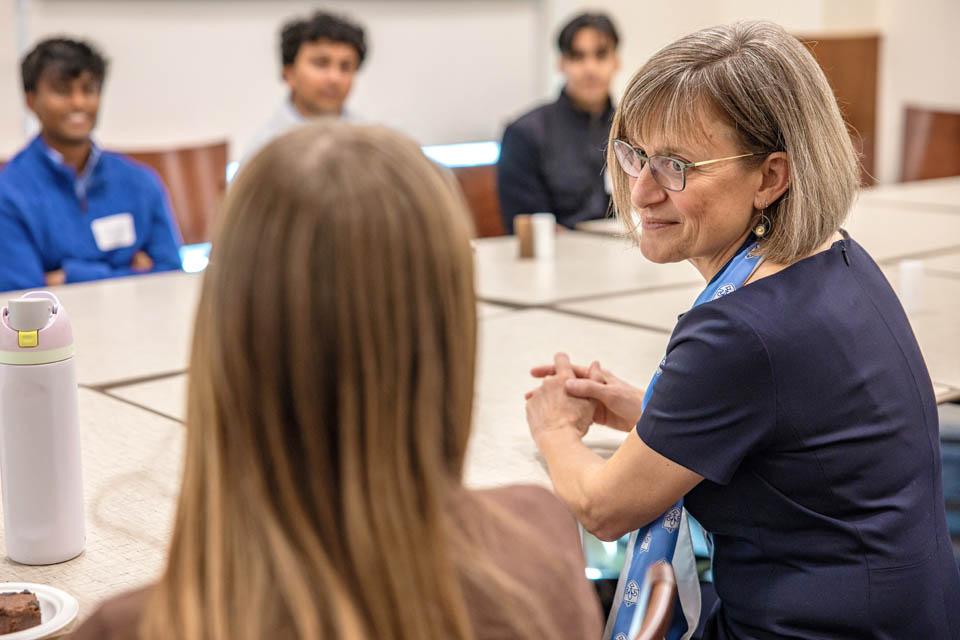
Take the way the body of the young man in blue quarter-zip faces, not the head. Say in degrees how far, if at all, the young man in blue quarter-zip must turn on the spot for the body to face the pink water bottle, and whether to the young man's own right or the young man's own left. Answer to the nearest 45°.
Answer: approximately 45° to the young man's own right

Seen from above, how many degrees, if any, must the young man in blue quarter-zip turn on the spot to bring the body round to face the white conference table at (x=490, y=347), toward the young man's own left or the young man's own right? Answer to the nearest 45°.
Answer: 0° — they already face it

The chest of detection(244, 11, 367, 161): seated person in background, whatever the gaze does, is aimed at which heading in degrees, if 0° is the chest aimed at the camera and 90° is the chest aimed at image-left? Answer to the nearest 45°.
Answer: approximately 315°

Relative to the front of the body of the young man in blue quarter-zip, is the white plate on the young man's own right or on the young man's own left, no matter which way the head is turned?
on the young man's own right
